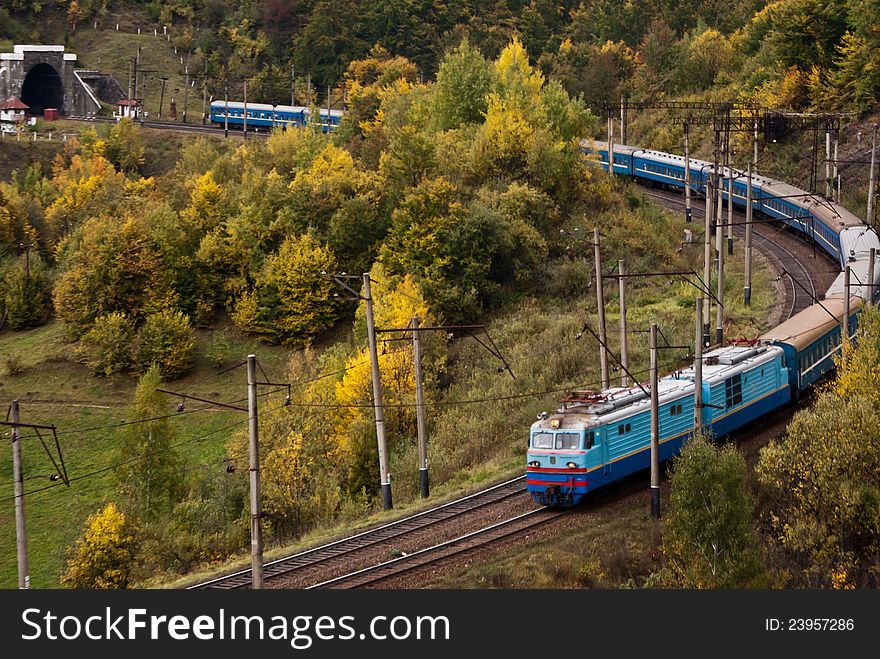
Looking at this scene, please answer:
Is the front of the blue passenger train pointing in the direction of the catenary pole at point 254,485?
yes

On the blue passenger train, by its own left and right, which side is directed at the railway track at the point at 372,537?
front

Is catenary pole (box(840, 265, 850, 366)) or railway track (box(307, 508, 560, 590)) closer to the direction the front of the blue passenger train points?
the railway track

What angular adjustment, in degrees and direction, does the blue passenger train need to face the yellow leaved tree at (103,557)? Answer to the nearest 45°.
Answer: approximately 45° to its right

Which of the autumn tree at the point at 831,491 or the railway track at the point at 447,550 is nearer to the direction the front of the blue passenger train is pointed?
the railway track

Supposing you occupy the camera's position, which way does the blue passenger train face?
facing the viewer and to the left of the viewer

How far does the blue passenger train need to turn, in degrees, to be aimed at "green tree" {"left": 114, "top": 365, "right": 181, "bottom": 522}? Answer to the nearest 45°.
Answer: approximately 90° to its right

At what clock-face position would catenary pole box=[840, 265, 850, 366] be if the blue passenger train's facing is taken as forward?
The catenary pole is roughly at 6 o'clock from the blue passenger train.

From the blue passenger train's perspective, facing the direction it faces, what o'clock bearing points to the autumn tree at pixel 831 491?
The autumn tree is roughly at 9 o'clock from the blue passenger train.
